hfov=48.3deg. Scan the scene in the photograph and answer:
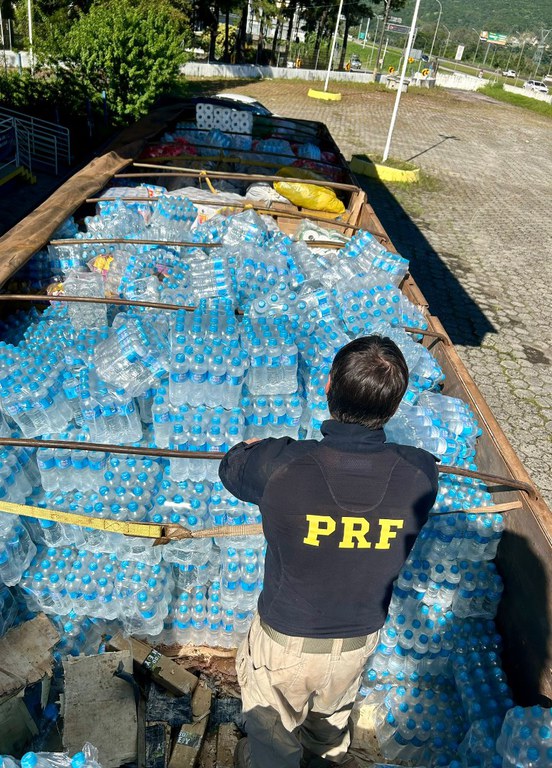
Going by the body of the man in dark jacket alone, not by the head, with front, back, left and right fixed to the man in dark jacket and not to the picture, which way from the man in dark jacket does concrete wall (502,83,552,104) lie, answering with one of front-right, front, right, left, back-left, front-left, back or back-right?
front

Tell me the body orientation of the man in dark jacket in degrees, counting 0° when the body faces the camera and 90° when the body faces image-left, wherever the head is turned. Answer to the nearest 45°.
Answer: approximately 180°

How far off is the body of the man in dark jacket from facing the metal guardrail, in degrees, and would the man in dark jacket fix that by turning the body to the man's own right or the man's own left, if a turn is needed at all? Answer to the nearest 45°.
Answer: approximately 45° to the man's own left

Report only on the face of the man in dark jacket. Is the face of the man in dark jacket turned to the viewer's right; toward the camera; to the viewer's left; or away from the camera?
away from the camera

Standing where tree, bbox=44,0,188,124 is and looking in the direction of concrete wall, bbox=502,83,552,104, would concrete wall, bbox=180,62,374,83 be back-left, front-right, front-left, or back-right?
front-left

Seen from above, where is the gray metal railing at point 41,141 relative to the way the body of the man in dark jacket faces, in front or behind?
in front

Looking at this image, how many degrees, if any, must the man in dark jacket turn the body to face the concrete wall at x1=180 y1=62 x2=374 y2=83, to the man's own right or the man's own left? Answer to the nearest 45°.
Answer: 0° — they already face it

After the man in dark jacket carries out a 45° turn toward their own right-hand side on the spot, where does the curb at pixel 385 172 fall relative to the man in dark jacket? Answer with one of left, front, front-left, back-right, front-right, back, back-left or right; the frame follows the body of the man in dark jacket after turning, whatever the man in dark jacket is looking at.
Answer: front-left

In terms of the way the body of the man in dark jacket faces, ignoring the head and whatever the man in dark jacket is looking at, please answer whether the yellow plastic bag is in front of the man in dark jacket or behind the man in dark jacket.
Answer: in front

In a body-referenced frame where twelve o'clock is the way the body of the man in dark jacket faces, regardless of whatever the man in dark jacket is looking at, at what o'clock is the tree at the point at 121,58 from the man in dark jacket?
The tree is roughly at 11 o'clock from the man in dark jacket.

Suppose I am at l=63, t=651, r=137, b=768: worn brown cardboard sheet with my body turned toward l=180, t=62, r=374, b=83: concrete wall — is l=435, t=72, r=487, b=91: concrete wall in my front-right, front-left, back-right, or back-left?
front-right

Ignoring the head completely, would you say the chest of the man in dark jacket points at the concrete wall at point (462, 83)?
yes
